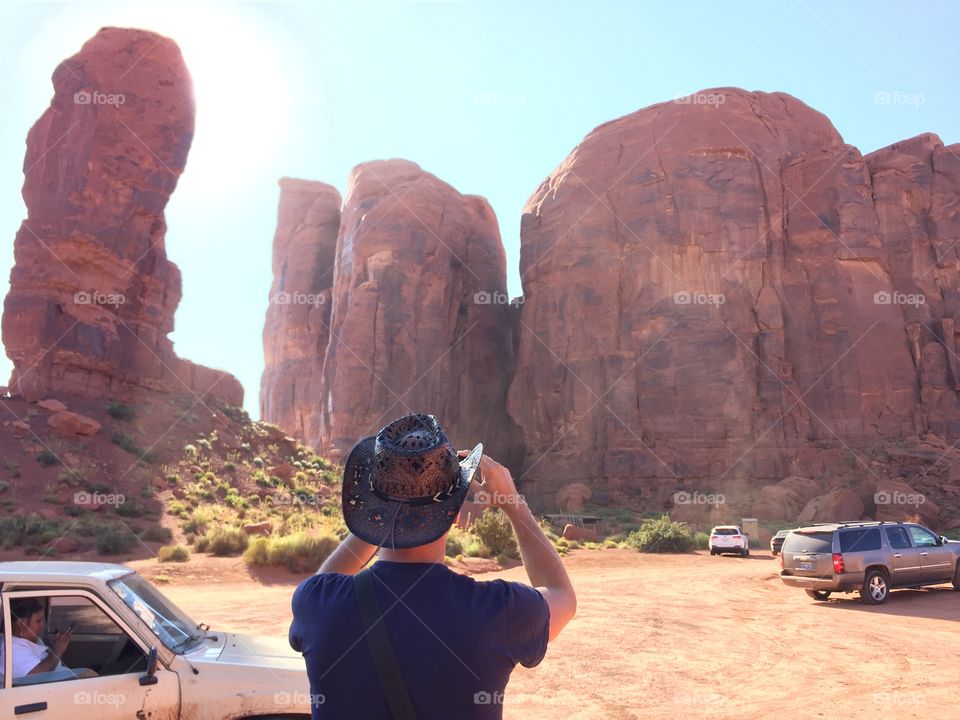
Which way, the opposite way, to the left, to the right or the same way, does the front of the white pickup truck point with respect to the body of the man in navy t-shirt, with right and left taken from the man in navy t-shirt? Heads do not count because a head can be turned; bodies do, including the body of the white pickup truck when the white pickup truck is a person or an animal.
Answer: to the right

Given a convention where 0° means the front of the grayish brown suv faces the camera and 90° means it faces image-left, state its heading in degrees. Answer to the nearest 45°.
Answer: approximately 225°

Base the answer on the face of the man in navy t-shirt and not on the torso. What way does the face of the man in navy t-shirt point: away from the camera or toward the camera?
away from the camera

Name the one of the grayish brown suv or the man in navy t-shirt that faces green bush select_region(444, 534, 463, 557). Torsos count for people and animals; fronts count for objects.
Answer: the man in navy t-shirt

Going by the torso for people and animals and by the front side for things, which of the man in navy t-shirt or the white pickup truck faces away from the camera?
the man in navy t-shirt

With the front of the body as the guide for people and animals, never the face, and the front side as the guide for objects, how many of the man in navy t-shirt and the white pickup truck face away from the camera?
1

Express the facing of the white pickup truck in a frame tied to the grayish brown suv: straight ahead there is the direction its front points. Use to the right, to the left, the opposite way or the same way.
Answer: the same way

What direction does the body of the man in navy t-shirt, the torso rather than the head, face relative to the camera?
away from the camera

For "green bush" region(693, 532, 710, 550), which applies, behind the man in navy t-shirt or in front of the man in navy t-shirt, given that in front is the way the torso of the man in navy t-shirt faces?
in front

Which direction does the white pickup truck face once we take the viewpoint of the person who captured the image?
facing to the right of the viewer

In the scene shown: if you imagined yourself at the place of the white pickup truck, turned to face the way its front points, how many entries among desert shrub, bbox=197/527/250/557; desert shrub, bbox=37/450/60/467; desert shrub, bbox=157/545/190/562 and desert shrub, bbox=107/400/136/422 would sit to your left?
4

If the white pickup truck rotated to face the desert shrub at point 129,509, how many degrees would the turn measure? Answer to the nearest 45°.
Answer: approximately 90° to its left

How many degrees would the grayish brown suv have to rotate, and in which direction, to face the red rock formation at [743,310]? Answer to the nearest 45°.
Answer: approximately 45° to its left

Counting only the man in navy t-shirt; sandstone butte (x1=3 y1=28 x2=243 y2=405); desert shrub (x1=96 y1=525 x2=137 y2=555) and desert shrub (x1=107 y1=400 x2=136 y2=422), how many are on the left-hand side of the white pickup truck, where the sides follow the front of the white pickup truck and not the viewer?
3
